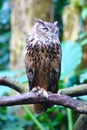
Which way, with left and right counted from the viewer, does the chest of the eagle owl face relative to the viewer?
facing the viewer
